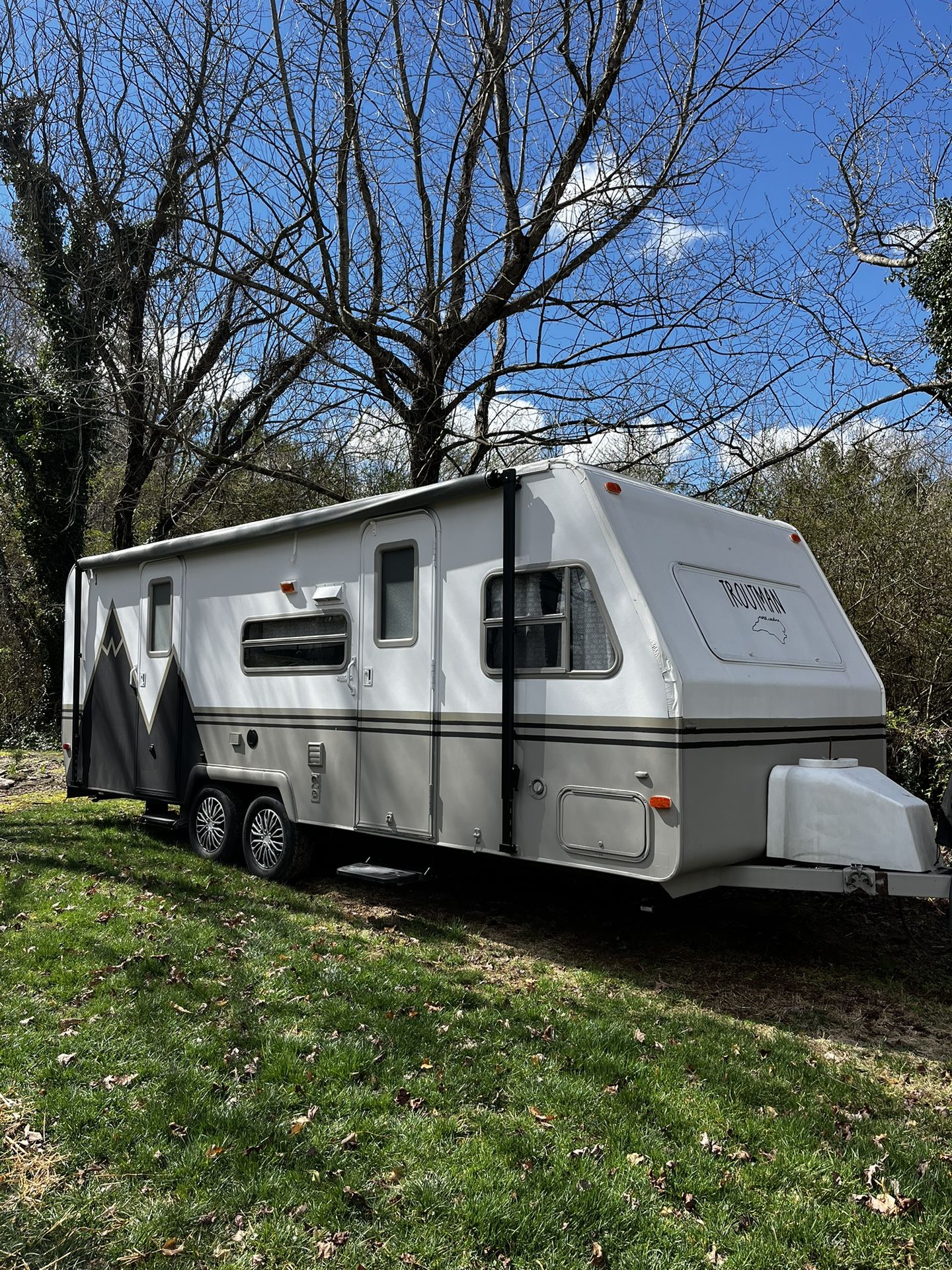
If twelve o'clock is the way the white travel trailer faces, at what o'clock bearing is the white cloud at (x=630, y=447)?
The white cloud is roughly at 8 o'clock from the white travel trailer.

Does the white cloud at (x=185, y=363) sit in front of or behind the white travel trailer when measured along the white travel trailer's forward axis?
behind

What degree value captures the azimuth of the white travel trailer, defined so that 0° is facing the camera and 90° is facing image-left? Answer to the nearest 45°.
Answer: approximately 315°
